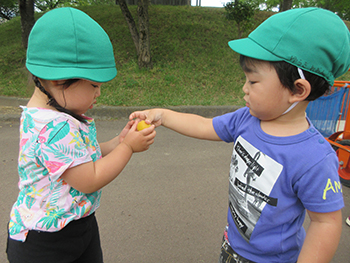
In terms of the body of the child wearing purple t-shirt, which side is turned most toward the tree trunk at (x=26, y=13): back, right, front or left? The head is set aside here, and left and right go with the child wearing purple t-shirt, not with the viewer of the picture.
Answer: right

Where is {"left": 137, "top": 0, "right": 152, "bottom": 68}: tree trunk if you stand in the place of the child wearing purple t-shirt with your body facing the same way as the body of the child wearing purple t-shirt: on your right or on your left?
on your right

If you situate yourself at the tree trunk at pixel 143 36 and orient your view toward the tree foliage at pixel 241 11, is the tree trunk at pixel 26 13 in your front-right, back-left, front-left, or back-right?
back-left

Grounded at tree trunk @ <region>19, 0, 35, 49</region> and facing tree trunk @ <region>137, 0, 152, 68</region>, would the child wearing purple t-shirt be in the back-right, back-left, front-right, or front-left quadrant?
front-right

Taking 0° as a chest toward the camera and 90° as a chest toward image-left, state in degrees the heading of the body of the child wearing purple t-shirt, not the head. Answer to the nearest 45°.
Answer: approximately 45°

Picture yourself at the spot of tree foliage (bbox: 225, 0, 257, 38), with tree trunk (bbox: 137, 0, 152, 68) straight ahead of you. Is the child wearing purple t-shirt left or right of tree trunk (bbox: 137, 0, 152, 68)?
left

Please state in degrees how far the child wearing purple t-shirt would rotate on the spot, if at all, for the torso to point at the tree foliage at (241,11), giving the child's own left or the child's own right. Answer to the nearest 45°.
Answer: approximately 135° to the child's own right

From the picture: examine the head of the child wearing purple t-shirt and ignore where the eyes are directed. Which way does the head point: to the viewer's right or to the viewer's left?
to the viewer's left
